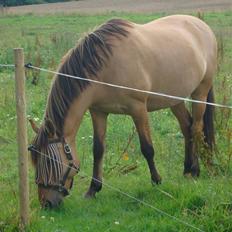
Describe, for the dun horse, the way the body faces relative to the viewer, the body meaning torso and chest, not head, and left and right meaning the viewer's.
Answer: facing the viewer and to the left of the viewer
